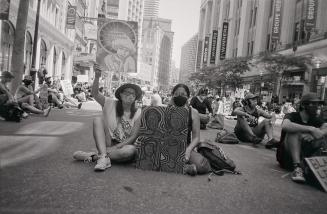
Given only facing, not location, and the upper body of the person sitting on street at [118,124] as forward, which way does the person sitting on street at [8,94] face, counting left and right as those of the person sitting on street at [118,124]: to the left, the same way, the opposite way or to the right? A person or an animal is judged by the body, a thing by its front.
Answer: to the left

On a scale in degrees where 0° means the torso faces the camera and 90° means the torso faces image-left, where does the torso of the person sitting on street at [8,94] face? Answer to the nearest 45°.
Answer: approximately 270°

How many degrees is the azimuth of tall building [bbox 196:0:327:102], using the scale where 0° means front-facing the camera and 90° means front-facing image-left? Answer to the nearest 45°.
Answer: approximately 45°

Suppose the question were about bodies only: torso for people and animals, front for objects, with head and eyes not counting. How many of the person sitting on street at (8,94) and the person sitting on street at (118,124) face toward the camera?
1

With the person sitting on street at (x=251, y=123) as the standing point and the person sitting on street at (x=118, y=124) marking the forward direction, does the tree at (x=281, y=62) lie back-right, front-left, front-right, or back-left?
back-right

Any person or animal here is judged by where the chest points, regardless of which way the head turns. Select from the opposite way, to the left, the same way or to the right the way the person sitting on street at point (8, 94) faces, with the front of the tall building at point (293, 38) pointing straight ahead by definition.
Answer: the opposite way

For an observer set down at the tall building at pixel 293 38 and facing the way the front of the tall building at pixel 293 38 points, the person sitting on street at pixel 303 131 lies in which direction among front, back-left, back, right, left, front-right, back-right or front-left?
front-left

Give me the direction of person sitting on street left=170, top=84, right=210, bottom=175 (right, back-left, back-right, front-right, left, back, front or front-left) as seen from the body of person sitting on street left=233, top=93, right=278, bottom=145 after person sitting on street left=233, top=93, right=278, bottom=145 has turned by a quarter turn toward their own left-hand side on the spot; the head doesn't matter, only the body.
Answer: back-right

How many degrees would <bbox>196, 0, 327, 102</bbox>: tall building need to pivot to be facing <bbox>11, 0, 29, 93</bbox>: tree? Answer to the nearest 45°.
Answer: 0° — it already faces it

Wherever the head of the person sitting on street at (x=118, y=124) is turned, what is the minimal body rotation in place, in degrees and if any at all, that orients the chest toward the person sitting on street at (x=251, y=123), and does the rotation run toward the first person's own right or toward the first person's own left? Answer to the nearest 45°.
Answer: approximately 135° to the first person's own left
